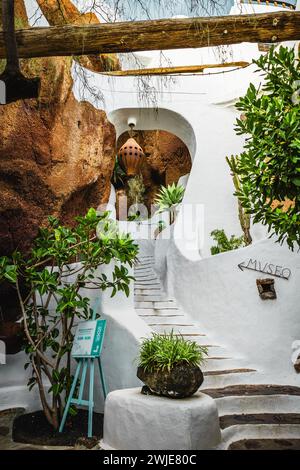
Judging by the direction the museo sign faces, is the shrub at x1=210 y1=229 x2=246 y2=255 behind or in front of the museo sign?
behind

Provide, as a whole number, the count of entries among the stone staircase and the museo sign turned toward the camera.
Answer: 2

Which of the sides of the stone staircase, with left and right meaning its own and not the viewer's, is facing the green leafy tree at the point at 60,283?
right

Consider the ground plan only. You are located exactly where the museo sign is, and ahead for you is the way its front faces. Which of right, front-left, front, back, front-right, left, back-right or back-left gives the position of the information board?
front-right

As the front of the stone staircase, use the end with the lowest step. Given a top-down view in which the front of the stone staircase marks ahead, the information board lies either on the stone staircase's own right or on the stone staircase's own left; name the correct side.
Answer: on the stone staircase's own right

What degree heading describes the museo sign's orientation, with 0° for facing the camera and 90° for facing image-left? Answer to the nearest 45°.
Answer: approximately 0°

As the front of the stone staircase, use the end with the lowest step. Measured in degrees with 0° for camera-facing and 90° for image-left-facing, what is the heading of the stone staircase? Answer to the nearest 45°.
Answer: approximately 0°

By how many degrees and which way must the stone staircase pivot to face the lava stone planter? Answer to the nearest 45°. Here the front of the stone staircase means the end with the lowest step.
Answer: approximately 45° to its right
